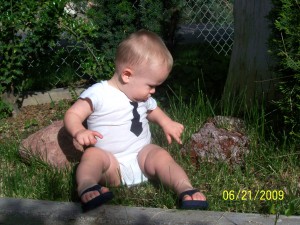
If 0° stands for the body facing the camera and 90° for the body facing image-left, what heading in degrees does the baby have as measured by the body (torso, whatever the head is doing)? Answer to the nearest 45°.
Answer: approximately 315°

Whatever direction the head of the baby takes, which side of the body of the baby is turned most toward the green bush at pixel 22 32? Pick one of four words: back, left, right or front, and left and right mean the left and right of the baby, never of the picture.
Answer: back

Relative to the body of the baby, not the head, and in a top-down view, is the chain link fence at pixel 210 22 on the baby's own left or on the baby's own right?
on the baby's own left

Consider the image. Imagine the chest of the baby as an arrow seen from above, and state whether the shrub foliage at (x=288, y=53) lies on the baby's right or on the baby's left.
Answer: on the baby's left

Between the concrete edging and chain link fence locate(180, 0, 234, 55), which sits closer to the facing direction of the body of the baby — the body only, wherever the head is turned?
the concrete edging

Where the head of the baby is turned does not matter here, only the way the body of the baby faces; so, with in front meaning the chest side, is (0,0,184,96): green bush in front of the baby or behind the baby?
behind

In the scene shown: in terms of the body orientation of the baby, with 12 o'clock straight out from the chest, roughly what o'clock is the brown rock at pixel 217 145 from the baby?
The brown rock is roughly at 10 o'clock from the baby.

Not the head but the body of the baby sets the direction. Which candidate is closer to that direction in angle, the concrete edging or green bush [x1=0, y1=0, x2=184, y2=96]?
the concrete edging

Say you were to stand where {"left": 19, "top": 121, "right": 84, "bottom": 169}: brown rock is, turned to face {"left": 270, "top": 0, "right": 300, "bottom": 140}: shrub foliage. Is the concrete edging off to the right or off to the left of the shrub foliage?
right

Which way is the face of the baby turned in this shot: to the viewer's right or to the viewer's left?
to the viewer's right
